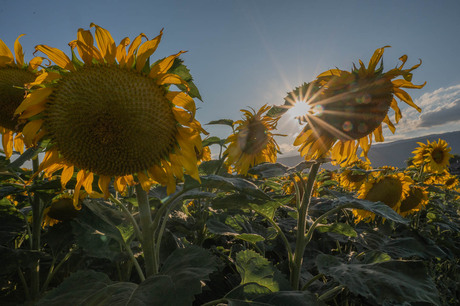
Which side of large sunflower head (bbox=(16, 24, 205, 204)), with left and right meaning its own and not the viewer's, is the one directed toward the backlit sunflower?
left

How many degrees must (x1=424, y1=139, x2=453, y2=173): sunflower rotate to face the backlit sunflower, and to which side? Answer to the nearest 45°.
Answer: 0° — it already faces it

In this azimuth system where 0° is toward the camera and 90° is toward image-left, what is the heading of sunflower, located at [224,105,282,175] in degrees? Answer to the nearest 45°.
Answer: approximately 0°

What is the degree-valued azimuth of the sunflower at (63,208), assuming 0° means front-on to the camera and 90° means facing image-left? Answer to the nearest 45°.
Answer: approximately 0°

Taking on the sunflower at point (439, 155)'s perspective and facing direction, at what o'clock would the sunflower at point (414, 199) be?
the sunflower at point (414, 199) is roughly at 12 o'clock from the sunflower at point (439, 155).

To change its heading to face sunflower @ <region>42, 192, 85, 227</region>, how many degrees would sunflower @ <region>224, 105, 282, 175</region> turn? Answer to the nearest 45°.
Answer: approximately 45° to its right
